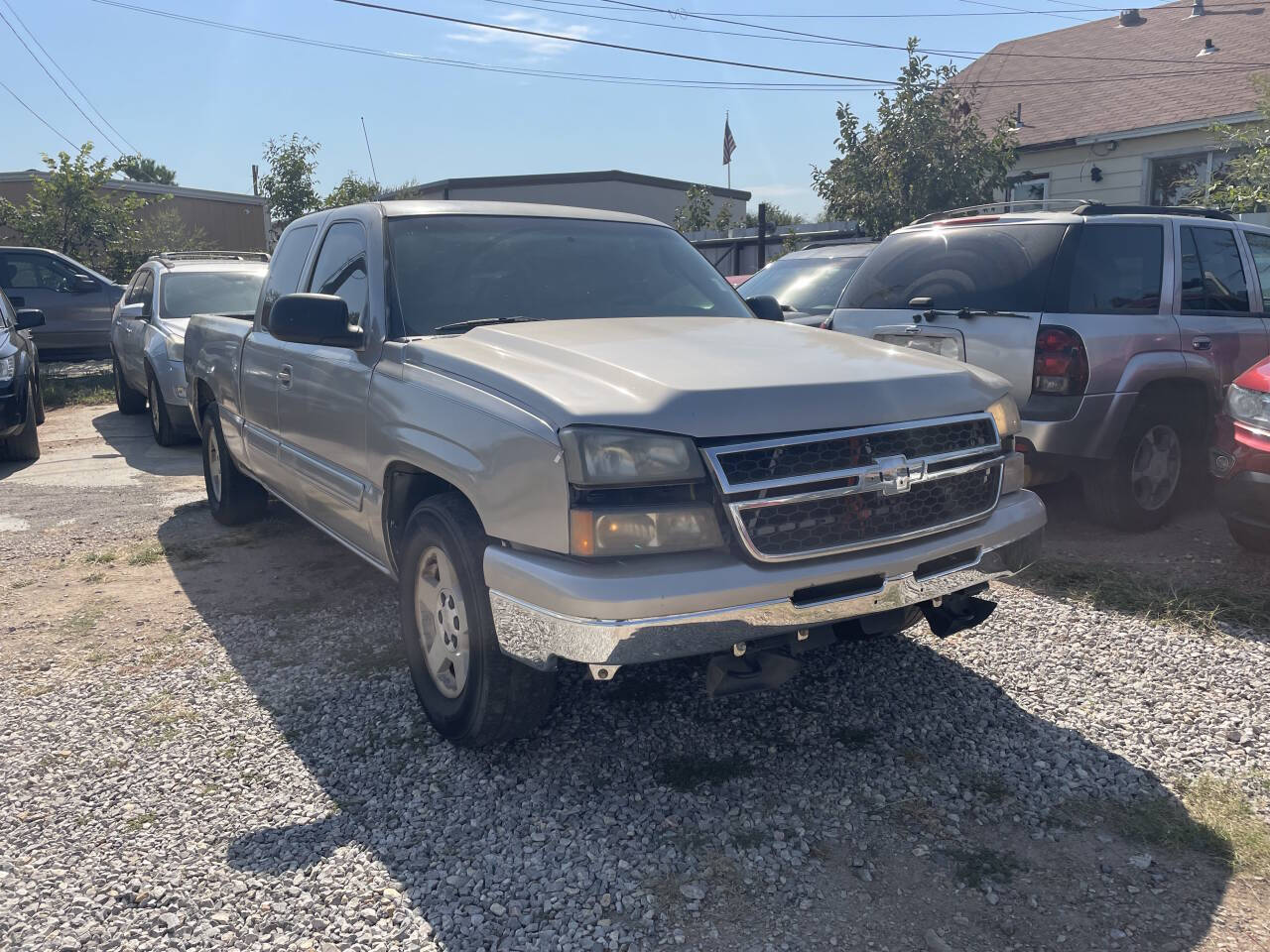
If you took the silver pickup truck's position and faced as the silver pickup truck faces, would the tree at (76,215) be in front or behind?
behind

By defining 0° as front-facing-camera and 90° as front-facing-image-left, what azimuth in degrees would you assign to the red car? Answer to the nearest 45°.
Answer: approximately 45°

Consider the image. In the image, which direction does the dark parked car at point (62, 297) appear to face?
to the viewer's right

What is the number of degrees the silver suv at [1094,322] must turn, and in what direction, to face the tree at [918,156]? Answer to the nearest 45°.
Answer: approximately 45° to its left

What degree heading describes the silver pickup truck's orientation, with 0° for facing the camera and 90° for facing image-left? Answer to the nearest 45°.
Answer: approximately 315°

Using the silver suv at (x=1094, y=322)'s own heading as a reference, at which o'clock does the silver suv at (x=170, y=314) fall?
the silver suv at (x=170, y=314) is roughly at 8 o'clock from the silver suv at (x=1094, y=322).

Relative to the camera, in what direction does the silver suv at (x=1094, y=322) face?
facing away from the viewer and to the right of the viewer

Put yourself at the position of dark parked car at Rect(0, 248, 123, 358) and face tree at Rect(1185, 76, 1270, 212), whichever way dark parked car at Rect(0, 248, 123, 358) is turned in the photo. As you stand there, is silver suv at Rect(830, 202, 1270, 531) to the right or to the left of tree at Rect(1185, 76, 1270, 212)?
right

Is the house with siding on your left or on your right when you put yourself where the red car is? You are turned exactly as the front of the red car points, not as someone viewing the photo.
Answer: on your right

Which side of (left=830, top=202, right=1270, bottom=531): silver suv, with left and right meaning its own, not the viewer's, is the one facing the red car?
right

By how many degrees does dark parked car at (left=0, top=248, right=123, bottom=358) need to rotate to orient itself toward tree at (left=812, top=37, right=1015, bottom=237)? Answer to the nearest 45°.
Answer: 0° — it already faces it

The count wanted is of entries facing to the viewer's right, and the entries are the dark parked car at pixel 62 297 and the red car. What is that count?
1

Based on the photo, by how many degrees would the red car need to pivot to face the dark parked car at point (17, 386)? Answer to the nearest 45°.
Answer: approximately 45° to its right
